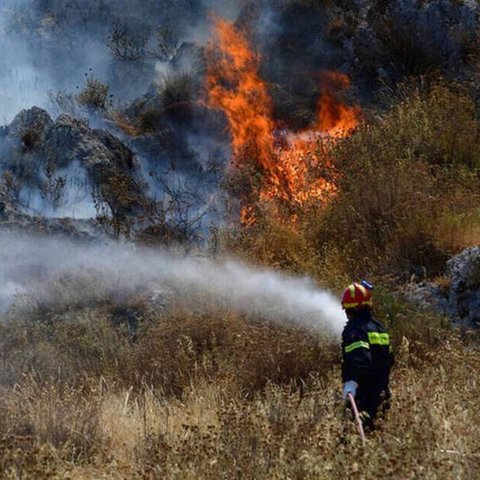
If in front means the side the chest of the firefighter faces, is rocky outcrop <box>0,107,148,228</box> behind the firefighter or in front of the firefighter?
in front

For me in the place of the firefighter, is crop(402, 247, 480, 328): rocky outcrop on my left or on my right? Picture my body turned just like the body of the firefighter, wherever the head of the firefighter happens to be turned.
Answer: on my right

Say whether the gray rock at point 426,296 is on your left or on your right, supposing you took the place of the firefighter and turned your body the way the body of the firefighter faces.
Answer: on your right

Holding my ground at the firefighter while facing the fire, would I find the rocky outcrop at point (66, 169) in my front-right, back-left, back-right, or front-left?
front-left

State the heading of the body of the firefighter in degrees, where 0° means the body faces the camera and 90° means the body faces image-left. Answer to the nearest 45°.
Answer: approximately 135°

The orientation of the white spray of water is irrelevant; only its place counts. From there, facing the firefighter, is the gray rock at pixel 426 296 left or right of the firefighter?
left

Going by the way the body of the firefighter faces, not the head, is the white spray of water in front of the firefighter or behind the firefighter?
in front

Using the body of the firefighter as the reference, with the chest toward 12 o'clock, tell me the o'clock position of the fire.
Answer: The fire is roughly at 1 o'clock from the firefighter.

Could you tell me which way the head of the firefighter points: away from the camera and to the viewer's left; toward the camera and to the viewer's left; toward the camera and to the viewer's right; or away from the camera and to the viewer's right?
away from the camera and to the viewer's left

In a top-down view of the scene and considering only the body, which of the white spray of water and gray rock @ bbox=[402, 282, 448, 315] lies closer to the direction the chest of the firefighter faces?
the white spray of water
